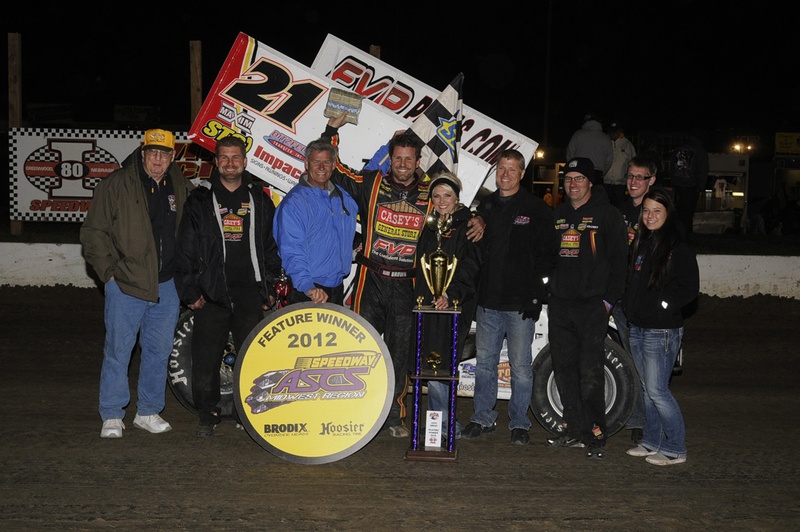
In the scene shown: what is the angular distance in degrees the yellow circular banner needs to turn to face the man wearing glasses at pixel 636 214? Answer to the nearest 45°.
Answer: approximately 90° to its left

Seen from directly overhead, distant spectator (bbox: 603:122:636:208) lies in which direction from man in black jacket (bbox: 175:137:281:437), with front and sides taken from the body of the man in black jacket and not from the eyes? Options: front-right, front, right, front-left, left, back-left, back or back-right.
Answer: back-left

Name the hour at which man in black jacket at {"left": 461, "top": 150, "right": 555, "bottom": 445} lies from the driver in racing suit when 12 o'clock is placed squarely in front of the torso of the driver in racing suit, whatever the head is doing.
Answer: The man in black jacket is roughly at 9 o'clock from the driver in racing suit.

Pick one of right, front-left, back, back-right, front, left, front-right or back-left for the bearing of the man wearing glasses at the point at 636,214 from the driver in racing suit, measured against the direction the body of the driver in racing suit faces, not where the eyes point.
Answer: left

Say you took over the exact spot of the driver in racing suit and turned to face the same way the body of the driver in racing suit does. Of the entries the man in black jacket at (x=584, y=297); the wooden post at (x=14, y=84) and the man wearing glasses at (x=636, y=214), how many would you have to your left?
2

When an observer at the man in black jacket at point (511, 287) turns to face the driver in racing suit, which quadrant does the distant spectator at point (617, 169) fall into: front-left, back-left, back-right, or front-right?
back-right

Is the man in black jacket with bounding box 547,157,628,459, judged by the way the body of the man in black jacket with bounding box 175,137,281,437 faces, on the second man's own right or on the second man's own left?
on the second man's own left

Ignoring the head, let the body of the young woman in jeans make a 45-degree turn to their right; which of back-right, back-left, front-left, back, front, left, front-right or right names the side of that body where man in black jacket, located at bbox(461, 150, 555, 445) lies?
front

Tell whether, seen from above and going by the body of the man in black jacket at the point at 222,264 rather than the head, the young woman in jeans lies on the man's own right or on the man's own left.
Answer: on the man's own left
